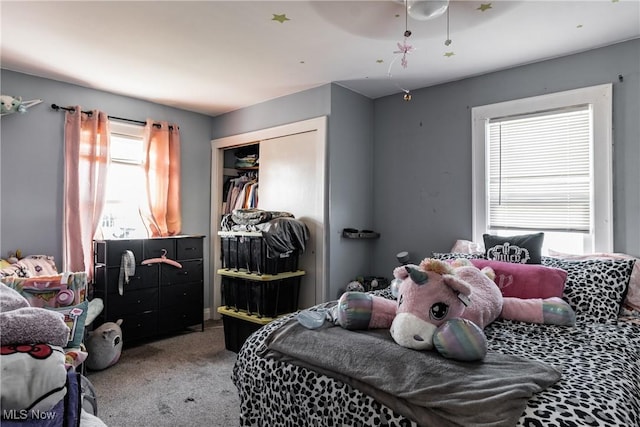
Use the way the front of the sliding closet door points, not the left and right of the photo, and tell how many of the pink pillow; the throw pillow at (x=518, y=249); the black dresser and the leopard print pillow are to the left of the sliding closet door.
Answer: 3

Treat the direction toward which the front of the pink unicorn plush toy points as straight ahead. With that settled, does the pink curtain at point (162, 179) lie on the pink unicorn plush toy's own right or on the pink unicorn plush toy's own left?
on the pink unicorn plush toy's own right

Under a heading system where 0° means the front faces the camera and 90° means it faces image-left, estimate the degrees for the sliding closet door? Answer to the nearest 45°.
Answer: approximately 45°

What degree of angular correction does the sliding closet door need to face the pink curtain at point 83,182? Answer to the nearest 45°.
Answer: approximately 45° to its right
